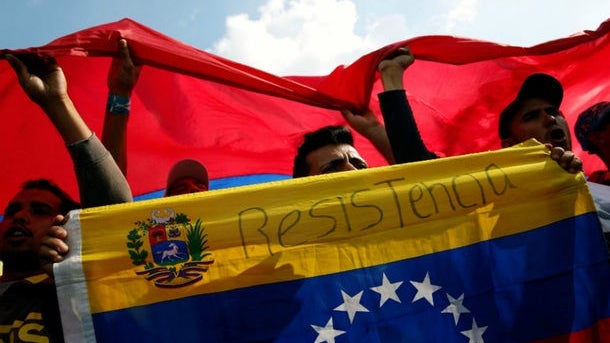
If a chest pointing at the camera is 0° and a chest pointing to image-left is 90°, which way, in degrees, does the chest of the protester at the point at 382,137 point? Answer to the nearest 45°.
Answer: approximately 315°

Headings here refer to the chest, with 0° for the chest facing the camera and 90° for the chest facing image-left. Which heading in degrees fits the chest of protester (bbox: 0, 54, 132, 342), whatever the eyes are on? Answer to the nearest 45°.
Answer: approximately 45°

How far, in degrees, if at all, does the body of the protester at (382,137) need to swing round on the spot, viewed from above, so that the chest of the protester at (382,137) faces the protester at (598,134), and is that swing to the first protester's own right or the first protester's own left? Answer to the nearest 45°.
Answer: approximately 90° to the first protester's own left

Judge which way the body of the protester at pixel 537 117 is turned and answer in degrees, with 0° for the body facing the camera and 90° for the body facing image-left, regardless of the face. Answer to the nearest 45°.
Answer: approximately 315°

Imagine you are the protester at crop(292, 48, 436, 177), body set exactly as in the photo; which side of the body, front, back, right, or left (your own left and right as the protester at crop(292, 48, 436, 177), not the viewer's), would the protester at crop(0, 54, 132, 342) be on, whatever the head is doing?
right

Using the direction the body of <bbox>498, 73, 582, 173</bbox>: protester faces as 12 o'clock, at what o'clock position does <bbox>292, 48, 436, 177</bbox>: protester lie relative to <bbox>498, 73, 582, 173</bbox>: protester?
<bbox>292, 48, 436, 177</bbox>: protester is roughly at 3 o'clock from <bbox>498, 73, 582, 173</bbox>: protester.
